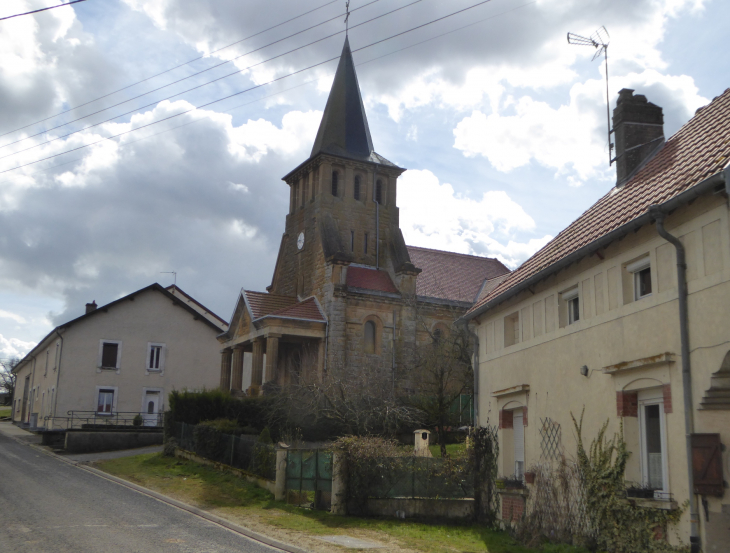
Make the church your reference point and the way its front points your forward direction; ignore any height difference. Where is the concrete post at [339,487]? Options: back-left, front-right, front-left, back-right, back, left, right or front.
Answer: front-left

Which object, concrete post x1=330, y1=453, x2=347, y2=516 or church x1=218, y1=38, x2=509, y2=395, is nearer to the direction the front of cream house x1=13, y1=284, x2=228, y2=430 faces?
the concrete post

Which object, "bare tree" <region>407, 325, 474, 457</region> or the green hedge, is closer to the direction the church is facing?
the green hedge

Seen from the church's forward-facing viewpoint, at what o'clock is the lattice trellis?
The lattice trellis is roughly at 10 o'clock from the church.

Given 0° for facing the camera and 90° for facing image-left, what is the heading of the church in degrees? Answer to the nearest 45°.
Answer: approximately 45°

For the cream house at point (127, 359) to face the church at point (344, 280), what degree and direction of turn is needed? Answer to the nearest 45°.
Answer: approximately 45° to its left

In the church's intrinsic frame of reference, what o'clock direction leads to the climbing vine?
The climbing vine is roughly at 10 o'clock from the church.
